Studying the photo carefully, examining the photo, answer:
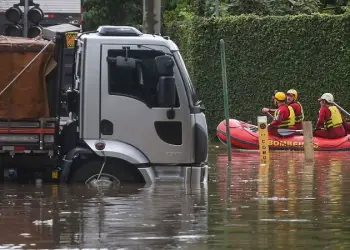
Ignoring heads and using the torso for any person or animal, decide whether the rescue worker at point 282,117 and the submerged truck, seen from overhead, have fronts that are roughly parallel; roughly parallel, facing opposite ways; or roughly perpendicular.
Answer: roughly parallel, facing opposite ways

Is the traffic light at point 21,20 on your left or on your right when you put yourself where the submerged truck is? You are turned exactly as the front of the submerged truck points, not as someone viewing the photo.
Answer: on your left

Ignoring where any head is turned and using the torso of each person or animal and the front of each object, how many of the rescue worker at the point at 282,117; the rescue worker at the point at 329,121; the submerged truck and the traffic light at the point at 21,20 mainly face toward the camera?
1

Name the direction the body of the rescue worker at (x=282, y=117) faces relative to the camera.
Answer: to the viewer's left

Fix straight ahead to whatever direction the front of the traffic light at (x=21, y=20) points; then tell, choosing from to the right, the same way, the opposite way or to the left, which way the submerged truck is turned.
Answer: to the left

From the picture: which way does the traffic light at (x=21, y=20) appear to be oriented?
toward the camera

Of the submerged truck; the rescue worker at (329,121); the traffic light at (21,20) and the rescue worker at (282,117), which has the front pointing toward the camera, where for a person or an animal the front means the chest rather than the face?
the traffic light

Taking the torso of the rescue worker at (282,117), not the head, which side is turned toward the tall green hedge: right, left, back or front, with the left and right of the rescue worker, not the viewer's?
right

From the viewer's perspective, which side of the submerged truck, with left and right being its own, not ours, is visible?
right

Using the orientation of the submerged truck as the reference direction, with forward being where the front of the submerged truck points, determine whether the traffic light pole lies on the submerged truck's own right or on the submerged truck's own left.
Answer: on the submerged truck's own left

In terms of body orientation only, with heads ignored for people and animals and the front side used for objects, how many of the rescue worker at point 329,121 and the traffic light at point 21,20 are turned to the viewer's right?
0
